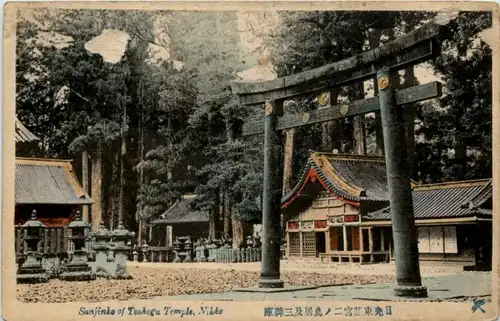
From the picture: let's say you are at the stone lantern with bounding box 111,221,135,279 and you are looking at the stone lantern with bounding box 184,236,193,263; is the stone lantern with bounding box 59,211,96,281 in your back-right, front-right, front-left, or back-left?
back-left

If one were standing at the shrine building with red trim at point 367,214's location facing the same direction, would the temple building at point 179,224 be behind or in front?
in front

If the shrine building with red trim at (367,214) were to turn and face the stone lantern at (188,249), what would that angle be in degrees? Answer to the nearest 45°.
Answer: approximately 45° to its right

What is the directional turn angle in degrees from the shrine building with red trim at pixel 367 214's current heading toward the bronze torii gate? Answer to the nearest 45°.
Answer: approximately 45° to its left

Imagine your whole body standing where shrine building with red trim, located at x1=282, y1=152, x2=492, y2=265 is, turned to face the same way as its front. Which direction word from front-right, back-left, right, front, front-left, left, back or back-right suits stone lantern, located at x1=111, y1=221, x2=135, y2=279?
front

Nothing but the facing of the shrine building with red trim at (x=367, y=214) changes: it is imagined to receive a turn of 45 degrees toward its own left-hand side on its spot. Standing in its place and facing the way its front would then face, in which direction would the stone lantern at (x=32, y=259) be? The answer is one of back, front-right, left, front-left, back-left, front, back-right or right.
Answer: front-right

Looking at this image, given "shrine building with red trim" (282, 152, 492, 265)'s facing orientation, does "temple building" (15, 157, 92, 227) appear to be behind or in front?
in front

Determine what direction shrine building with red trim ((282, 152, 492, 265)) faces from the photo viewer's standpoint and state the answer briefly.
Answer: facing the viewer and to the left of the viewer
